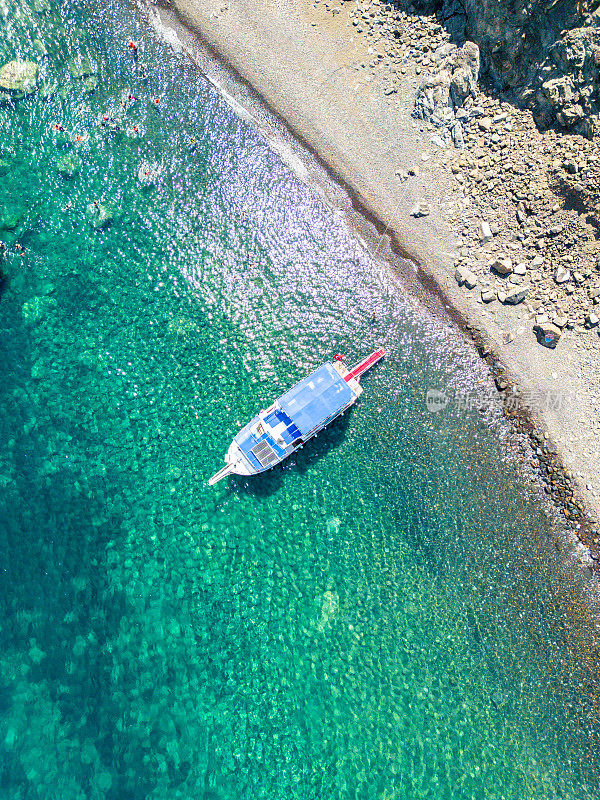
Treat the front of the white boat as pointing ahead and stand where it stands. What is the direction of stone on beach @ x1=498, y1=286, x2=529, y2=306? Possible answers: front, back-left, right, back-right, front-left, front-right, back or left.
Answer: back-left

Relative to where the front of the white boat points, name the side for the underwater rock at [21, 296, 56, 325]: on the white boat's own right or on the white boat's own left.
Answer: on the white boat's own right

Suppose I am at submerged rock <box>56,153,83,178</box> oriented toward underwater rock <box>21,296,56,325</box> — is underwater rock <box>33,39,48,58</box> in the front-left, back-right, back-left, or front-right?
back-right

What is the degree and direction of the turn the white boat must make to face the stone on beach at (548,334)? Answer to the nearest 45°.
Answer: approximately 135° to its left

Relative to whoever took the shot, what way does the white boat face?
facing the viewer and to the left of the viewer

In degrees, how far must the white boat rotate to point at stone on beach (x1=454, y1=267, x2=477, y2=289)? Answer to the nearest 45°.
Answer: approximately 135° to its left

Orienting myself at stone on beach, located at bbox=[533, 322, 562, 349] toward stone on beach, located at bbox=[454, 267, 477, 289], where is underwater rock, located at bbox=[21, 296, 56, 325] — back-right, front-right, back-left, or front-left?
front-left

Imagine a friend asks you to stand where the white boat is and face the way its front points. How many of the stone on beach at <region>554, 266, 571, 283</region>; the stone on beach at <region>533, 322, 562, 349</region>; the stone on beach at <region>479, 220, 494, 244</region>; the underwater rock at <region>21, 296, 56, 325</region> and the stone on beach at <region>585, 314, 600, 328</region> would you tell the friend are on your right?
1

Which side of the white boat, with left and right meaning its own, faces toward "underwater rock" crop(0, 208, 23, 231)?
right

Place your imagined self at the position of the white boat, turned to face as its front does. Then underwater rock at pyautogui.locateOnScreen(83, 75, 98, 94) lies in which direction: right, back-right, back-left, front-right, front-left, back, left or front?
back-right

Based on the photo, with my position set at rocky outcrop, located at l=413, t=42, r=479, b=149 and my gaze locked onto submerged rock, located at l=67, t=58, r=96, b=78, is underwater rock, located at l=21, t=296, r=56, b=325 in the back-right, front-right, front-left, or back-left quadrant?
front-left

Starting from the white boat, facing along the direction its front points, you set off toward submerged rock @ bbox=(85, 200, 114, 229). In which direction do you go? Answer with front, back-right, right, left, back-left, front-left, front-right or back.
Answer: back-right

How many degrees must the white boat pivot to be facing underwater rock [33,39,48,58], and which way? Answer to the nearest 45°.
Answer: approximately 135° to its right

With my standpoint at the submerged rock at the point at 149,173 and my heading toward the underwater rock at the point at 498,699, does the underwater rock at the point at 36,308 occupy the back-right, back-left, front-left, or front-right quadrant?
front-right

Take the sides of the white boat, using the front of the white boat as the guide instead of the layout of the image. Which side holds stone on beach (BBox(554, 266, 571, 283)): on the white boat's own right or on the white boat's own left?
on the white boat's own left
